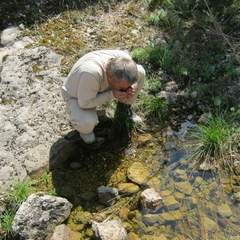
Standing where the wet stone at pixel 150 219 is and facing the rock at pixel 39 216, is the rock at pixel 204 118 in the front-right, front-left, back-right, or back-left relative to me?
back-right

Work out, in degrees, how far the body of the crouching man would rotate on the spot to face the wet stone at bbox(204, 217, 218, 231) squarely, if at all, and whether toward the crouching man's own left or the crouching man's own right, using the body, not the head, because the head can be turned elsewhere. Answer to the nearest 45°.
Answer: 0° — they already face it

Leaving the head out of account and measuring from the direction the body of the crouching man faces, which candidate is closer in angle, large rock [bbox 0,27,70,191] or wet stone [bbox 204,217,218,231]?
the wet stone

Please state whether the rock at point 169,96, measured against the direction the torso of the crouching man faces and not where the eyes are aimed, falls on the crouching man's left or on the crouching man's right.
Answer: on the crouching man's left

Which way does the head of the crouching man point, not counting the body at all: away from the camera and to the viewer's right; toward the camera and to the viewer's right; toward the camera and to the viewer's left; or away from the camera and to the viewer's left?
toward the camera and to the viewer's right

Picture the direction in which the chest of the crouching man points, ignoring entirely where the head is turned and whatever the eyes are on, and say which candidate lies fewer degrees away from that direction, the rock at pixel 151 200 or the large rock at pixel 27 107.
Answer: the rock

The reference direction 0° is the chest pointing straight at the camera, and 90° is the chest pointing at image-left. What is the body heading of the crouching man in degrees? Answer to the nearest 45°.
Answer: approximately 315°
